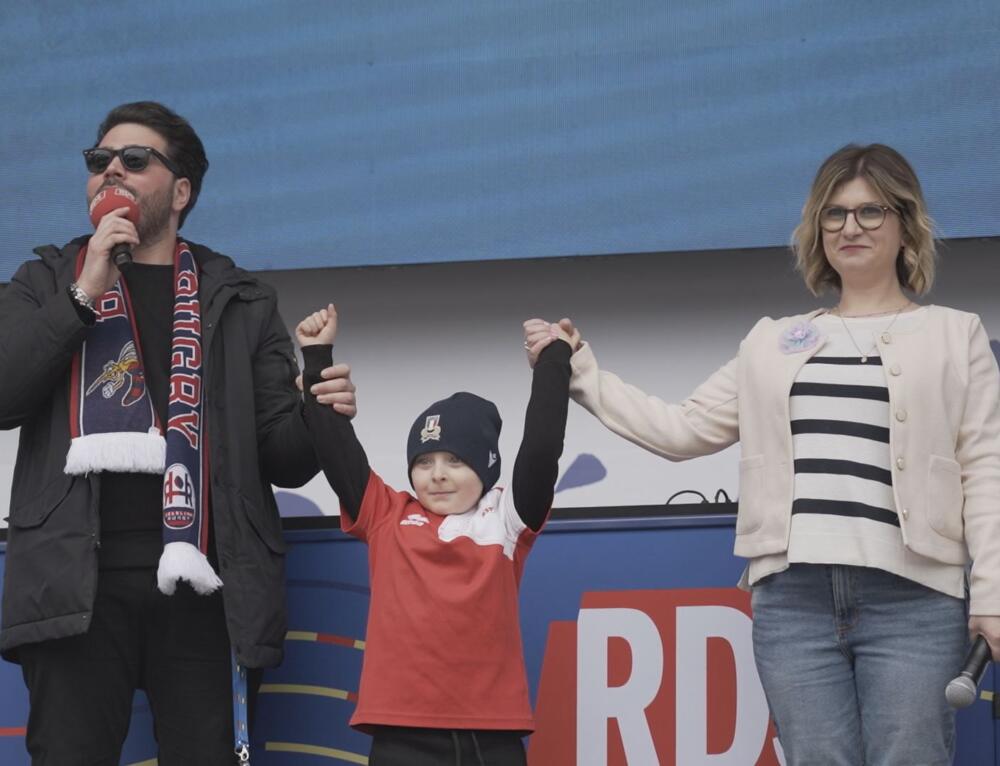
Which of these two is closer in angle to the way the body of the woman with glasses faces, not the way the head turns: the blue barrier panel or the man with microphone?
the man with microphone

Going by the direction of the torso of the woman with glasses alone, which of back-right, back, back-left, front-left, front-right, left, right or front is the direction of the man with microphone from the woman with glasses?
right

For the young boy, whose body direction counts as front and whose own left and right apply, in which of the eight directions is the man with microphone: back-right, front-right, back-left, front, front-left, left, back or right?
right

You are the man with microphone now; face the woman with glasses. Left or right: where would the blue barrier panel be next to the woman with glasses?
left

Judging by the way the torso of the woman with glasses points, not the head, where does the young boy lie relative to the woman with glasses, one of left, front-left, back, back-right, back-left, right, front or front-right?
right

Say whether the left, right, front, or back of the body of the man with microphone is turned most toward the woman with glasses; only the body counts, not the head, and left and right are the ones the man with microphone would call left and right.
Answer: left

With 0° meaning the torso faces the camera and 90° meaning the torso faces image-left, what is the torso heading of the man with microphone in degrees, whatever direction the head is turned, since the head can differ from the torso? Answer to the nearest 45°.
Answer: approximately 0°
